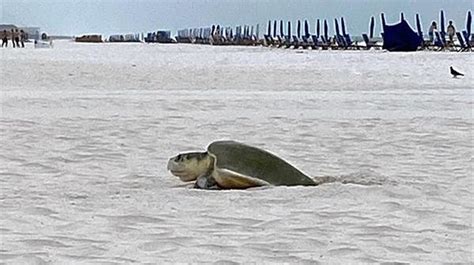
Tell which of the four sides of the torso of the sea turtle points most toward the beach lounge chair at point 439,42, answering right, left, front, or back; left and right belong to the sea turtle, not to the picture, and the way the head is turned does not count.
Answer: right

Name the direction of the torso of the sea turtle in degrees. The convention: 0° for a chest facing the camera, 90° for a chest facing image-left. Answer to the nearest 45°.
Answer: approximately 90°

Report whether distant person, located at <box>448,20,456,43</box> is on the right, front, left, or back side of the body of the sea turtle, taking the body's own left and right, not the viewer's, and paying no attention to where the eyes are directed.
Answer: right

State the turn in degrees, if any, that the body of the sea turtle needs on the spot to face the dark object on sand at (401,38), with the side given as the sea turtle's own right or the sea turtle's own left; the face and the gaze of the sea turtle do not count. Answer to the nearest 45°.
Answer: approximately 90° to the sea turtle's own right
